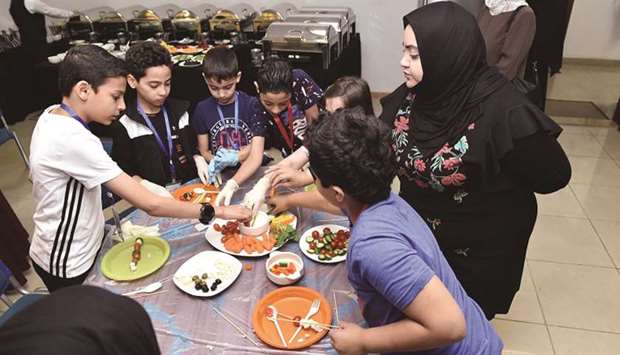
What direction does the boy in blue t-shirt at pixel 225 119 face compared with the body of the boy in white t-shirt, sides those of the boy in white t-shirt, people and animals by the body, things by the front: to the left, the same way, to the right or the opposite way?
to the right

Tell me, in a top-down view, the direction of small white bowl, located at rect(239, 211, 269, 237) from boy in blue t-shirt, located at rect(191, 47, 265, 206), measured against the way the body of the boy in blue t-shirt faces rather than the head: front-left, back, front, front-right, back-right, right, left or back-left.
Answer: front

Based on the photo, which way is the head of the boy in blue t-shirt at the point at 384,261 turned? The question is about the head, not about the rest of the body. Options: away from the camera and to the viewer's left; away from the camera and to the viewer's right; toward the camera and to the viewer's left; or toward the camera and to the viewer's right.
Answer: away from the camera and to the viewer's left

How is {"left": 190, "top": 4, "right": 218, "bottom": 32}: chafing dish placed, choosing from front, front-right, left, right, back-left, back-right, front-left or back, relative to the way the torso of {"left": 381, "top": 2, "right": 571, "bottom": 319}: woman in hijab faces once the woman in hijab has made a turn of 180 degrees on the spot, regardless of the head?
left

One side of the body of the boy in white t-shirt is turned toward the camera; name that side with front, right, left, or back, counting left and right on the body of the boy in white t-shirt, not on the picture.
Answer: right

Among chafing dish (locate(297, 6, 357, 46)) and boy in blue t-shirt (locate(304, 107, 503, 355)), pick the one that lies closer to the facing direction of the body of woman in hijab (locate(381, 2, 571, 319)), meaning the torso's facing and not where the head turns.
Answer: the boy in blue t-shirt

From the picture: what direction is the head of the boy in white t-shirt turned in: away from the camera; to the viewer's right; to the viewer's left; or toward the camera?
to the viewer's right

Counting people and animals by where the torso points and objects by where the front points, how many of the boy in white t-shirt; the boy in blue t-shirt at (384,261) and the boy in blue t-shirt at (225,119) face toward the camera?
1

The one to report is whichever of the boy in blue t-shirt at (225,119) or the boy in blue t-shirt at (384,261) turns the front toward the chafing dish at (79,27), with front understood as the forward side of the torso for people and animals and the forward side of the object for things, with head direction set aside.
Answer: the boy in blue t-shirt at (384,261)

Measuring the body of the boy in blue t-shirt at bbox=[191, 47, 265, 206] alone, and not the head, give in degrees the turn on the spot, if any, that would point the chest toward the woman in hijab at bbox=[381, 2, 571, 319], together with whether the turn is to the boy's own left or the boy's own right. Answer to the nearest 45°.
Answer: approximately 45° to the boy's own left

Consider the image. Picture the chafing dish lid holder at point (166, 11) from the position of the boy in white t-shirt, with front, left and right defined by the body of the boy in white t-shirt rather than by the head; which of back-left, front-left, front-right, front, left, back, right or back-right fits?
left

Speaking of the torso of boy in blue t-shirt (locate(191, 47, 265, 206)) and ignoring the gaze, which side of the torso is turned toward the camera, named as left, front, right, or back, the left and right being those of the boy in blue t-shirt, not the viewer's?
front

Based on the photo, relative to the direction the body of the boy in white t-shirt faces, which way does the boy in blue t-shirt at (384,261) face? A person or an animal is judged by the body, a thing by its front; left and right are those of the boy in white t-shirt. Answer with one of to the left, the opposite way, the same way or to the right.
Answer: to the left

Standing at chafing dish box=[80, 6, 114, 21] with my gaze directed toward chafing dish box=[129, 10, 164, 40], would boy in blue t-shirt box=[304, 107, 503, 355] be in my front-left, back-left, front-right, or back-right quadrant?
front-right

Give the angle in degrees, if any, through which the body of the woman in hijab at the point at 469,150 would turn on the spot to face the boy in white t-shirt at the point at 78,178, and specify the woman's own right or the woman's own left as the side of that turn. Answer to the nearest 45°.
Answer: approximately 45° to the woman's own right

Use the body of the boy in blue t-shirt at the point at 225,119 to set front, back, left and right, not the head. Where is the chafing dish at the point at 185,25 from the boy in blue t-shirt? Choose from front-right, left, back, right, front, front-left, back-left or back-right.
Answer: back

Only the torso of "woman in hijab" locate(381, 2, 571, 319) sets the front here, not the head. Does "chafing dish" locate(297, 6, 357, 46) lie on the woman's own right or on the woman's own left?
on the woman's own right

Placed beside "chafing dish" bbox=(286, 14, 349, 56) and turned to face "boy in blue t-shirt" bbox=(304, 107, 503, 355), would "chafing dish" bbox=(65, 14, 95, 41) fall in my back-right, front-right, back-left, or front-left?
back-right
